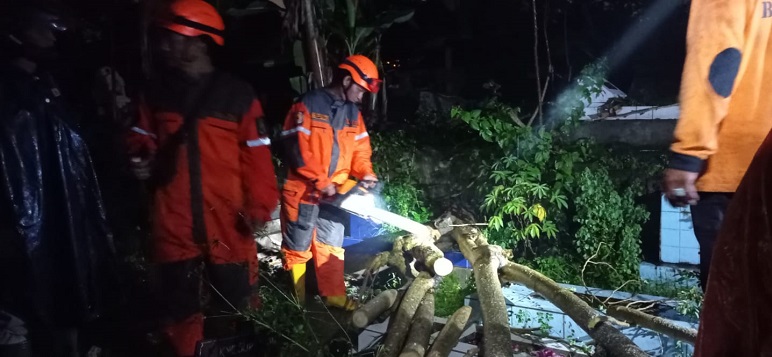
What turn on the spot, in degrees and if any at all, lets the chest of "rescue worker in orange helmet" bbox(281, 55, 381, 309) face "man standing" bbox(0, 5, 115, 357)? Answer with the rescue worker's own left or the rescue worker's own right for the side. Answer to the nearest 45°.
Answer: approximately 90° to the rescue worker's own right

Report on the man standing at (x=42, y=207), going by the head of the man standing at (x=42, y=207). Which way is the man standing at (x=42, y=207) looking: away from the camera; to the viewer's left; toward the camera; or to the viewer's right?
to the viewer's right

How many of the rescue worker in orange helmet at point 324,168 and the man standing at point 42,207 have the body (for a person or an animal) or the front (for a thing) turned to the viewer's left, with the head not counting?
0

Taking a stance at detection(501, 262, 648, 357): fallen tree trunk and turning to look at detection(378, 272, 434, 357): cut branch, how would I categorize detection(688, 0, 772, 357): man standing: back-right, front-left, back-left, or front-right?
back-left

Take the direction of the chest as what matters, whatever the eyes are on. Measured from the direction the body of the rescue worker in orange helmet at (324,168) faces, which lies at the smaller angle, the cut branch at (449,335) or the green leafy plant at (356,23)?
the cut branch

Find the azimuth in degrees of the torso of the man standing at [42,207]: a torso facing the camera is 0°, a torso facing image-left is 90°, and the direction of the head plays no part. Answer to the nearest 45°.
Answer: approximately 270°

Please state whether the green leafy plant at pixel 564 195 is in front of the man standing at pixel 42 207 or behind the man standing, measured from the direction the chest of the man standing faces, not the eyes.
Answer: in front

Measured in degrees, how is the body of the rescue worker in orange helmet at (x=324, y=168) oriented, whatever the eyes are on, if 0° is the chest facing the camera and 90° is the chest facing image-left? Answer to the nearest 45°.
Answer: approximately 315°

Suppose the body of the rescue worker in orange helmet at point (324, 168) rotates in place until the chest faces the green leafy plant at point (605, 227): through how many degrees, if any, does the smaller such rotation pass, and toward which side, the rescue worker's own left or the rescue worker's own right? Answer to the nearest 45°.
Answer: approximately 45° to the rescue worker's own left

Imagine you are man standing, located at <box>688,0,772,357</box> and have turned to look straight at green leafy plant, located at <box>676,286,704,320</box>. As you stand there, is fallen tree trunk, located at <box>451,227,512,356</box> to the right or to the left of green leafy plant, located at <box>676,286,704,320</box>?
left

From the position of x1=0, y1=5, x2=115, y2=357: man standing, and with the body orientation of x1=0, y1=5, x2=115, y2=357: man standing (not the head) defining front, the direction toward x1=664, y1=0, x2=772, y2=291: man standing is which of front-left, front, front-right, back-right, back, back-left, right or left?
front-right
